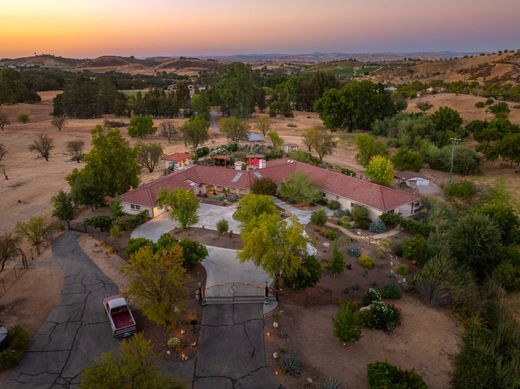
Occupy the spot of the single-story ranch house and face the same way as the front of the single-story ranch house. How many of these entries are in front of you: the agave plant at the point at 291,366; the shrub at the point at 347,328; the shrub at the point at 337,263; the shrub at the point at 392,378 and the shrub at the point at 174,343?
5

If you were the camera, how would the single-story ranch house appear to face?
facing the viewer

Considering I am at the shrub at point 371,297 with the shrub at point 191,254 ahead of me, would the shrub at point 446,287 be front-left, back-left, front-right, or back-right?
back-right

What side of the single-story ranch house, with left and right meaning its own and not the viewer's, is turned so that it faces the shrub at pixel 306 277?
front

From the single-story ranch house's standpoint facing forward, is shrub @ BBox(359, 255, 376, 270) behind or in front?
in front

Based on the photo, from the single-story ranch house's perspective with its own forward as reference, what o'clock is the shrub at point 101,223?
The shrub is roughly at 2 o'clock from the single-story ranch house.

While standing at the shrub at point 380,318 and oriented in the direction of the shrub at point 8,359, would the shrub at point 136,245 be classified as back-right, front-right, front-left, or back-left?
front-right

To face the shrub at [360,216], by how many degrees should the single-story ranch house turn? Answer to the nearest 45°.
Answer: approximately 45° to its left

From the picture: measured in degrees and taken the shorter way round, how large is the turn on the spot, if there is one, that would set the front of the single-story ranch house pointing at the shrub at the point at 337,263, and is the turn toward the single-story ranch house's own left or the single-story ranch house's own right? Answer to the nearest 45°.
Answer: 0° — it already faces it

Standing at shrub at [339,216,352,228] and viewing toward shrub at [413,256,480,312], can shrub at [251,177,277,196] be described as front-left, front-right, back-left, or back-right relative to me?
back-right

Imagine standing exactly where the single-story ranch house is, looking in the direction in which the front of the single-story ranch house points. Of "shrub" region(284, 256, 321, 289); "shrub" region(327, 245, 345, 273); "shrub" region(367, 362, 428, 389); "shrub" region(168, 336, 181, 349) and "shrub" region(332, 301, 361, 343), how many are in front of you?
5

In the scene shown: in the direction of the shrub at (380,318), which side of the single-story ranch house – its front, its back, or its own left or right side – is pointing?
front

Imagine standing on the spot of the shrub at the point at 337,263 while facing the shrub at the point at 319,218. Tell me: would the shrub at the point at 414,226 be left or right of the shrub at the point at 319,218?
right

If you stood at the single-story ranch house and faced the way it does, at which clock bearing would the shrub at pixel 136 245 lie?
The shrub is roughly at 1 o'clock from the single-story ranch house.

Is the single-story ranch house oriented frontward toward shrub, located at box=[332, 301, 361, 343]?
yes

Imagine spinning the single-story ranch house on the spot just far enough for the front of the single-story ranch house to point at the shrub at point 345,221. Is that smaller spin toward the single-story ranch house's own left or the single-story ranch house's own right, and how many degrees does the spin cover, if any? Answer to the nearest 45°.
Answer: approximately 45° to the single-story ranch house's own left

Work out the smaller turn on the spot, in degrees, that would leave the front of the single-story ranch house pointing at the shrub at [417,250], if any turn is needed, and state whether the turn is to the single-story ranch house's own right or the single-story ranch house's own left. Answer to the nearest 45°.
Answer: approximately 45° to the single-story ranch house's own left

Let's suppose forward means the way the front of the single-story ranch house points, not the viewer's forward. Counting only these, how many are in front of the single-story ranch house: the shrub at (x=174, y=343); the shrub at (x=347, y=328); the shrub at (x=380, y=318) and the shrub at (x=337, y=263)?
4

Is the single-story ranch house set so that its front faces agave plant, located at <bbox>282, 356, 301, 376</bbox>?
yes
